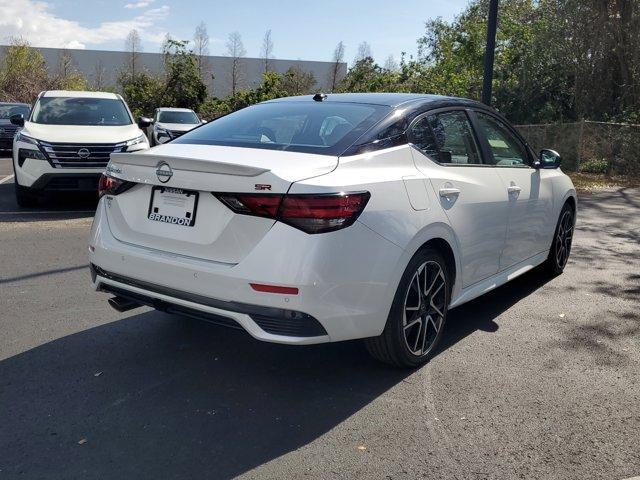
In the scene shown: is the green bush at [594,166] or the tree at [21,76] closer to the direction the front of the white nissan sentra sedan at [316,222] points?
the green bush

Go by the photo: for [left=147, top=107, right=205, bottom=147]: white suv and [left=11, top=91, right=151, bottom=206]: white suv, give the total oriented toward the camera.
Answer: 2

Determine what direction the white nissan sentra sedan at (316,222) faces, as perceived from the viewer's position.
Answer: facing away from the viewer and to the right of the viewer

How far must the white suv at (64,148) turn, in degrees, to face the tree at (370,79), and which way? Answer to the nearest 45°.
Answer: approximately 135° to its left

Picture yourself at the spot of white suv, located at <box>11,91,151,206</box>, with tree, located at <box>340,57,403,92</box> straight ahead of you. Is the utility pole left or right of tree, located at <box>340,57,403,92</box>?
right

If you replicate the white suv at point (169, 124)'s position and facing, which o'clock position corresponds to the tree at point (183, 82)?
The tree is roughly at 6 o'clock from the white suv.

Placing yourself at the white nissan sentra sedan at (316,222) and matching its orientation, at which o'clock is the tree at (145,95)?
The tree is roughly at 10 o'clock from the white nissan sentra sedan.

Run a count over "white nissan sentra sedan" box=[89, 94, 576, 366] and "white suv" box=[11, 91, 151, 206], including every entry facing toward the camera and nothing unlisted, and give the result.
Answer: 1

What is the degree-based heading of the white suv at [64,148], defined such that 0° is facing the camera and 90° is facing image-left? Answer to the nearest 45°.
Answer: approximately 0°

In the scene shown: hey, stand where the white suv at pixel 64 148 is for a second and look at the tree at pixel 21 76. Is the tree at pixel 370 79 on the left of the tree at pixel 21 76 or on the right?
right

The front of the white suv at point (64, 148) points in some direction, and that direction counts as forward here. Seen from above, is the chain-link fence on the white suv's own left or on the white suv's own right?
on the white suv's own left

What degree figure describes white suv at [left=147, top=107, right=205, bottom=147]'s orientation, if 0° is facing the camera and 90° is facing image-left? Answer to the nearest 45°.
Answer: approximately 0°

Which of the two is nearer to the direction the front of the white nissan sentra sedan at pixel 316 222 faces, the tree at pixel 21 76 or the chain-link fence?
the chain-link fence
